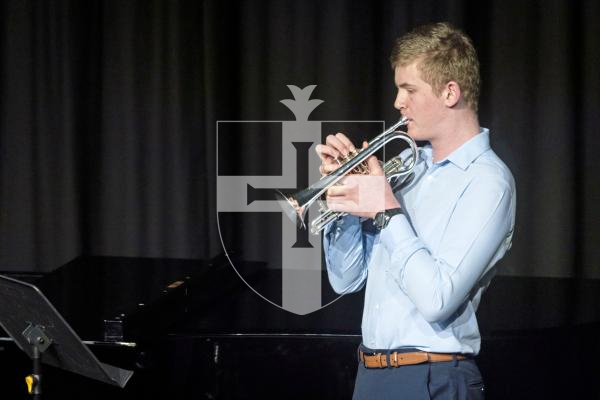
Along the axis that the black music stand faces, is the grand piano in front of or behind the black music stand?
in front

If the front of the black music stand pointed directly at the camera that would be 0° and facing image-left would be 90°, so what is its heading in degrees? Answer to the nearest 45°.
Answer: approximately 225°

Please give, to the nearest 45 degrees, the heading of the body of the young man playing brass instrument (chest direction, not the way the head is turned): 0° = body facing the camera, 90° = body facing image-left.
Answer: approximately 45°

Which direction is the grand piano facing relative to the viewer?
to the viewer's left

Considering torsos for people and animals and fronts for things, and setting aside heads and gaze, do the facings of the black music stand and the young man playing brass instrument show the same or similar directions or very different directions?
very different directions

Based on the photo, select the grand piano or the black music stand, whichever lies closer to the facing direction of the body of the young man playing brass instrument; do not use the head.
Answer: the black music stand

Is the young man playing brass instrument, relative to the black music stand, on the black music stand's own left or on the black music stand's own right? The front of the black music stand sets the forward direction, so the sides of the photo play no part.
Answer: on the black music stand's own right

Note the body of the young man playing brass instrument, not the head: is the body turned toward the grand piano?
no

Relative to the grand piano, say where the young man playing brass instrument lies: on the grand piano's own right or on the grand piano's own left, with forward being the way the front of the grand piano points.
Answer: on the grand piano's own left
